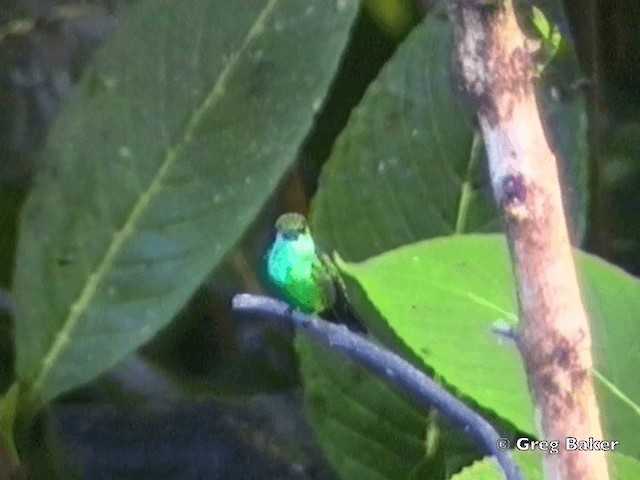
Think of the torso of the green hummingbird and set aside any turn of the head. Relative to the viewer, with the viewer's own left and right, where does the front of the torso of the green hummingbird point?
facing the viewer and to the left of the viewer
